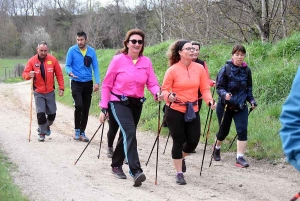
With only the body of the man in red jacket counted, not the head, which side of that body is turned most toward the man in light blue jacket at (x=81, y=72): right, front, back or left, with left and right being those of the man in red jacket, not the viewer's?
left

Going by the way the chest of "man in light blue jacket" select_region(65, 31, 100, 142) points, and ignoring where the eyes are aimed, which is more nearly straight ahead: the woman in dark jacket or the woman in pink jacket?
the woman in pink jacket

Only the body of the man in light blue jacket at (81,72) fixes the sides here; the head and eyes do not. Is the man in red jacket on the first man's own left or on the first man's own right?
on the first man's own right

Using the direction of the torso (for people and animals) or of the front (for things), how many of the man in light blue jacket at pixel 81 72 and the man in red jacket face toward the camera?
2

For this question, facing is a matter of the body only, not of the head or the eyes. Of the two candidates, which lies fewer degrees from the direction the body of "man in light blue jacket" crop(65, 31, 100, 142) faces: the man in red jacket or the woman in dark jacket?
the woman in dark jacket

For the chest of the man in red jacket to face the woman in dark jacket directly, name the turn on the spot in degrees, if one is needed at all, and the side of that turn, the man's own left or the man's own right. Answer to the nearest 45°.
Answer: approximately 45° to the man's own left

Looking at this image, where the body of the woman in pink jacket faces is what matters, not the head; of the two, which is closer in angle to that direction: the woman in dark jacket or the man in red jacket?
the woman in dark jacket
